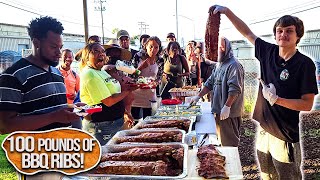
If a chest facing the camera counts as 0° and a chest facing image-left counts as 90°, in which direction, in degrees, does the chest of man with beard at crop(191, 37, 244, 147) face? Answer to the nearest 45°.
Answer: approximately 45°

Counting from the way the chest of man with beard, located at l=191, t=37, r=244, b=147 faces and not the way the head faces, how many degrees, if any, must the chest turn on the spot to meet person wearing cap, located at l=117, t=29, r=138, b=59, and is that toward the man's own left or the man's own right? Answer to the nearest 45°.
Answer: approximately 90° to the man's own right

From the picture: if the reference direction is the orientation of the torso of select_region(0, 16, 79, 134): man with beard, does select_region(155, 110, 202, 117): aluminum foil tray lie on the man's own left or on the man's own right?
on the man's own left

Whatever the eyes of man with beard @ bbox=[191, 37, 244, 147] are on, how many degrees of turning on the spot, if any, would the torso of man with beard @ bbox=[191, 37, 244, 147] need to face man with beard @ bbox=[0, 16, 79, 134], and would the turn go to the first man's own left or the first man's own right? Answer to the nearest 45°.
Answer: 0° — they already face them

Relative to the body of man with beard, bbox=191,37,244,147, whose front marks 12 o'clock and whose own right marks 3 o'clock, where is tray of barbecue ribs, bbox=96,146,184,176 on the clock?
The tray of barbecue ribs is roughly at 11 o'clock from the man with beard.

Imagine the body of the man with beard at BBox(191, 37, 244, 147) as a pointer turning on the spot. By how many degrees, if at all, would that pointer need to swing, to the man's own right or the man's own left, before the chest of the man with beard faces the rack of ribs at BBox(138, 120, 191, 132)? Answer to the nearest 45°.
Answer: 0° — they already face it

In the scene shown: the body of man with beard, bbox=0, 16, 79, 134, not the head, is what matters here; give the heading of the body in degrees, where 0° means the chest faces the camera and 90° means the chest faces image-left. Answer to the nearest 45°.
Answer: approximately 315°

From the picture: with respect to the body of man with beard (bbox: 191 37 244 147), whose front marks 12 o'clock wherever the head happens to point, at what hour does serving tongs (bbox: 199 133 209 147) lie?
The serving tongs is roughly at 11 o'clock from the man with beard.

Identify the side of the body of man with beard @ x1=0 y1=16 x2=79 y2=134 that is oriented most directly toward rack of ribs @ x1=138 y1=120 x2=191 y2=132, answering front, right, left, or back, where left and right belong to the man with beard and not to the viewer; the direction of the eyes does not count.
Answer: left
